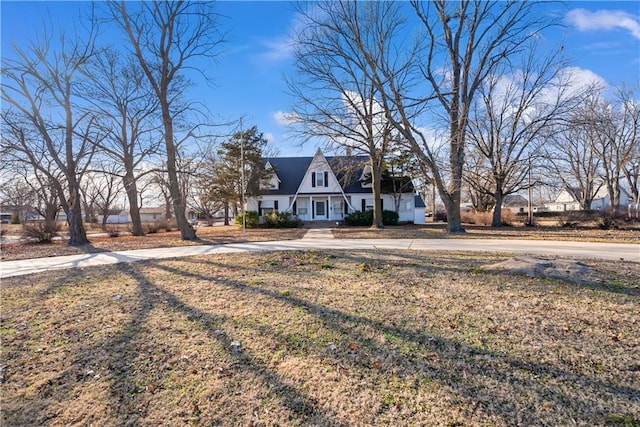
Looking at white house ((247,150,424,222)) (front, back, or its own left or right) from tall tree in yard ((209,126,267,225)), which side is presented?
right

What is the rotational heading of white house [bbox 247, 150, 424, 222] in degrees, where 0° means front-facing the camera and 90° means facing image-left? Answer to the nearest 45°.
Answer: approximately 0°
